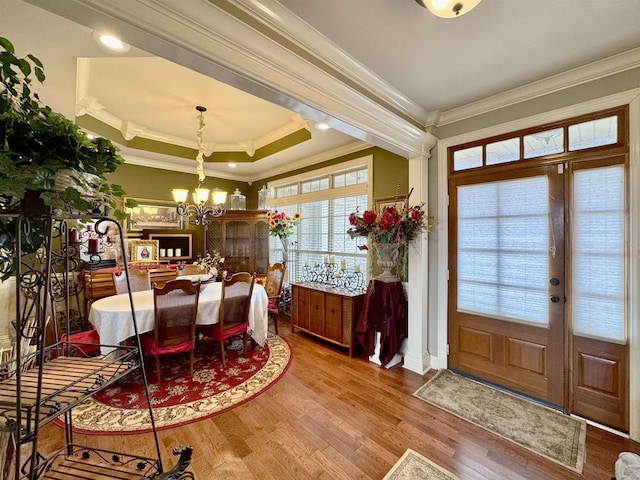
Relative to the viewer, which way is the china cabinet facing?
toward the camera

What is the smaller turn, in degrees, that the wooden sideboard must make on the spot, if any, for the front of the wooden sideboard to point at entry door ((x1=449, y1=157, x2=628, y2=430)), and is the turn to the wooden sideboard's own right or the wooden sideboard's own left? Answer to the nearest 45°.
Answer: approximately 90° to the wooden sideboard's own left

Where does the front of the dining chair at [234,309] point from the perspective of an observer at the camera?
facing away from the viewer and to the left of the viewer

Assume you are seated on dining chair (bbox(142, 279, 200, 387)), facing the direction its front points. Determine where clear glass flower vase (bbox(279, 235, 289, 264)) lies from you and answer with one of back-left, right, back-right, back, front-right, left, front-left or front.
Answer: right

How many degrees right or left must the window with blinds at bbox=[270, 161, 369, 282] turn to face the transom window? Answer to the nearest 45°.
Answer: approximately 90° to its left

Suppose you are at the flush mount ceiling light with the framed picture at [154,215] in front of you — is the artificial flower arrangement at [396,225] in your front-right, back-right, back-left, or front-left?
front-right

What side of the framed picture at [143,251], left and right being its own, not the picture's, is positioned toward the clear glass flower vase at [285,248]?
left

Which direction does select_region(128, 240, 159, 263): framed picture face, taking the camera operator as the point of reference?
facing the viewer

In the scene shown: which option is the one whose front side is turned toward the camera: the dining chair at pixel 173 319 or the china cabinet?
the china cabinet

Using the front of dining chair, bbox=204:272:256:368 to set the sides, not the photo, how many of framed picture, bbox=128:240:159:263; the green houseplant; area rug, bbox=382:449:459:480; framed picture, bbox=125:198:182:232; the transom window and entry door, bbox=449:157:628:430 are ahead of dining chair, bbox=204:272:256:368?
2

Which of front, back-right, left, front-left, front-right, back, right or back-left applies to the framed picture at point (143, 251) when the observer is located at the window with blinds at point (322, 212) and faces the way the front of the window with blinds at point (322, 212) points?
front-right

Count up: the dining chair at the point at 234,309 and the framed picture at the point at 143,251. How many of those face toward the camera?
1

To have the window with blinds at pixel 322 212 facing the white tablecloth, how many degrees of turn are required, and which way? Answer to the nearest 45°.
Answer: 0° — it already faces it

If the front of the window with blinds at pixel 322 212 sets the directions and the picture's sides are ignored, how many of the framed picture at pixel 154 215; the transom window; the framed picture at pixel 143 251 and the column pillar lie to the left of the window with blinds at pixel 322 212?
2

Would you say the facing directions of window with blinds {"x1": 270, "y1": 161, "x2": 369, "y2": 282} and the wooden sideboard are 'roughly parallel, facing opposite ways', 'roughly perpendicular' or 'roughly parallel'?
roughly parallel

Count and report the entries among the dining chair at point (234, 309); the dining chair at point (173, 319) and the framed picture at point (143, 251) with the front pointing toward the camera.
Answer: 1
